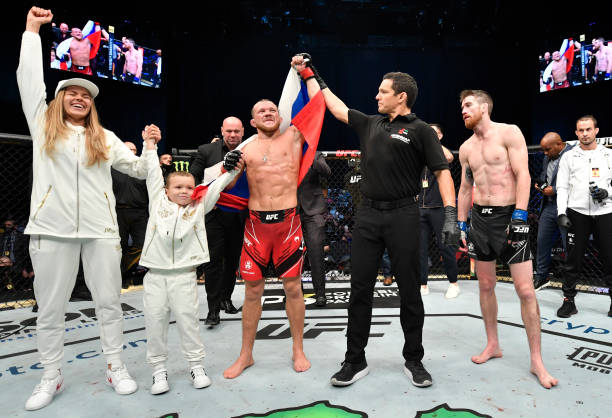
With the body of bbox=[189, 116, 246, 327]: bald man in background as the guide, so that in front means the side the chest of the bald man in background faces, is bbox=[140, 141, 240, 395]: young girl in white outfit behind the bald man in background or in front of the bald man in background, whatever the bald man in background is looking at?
in front

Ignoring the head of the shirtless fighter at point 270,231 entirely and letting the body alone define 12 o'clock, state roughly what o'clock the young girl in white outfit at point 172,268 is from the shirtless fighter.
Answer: The young girl in white outfit is roughly at 2 o'clock from the shirtless fighter.

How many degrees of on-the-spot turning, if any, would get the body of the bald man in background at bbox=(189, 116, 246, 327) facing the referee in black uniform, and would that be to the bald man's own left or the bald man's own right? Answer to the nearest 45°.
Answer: approximately 45° to the bald man's own left
